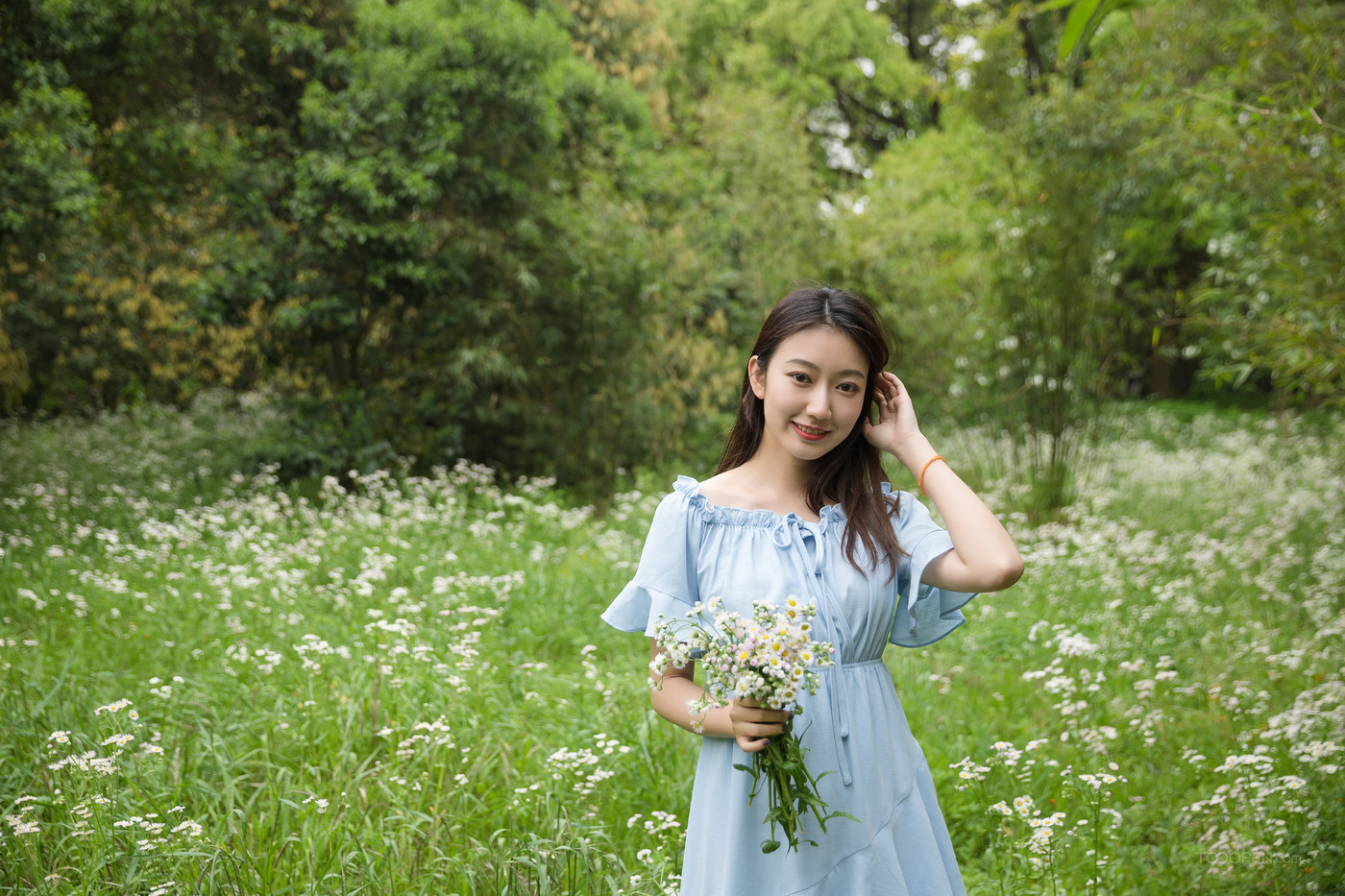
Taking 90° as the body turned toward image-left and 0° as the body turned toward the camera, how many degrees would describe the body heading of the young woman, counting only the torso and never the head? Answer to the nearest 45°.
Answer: approximately 0°
